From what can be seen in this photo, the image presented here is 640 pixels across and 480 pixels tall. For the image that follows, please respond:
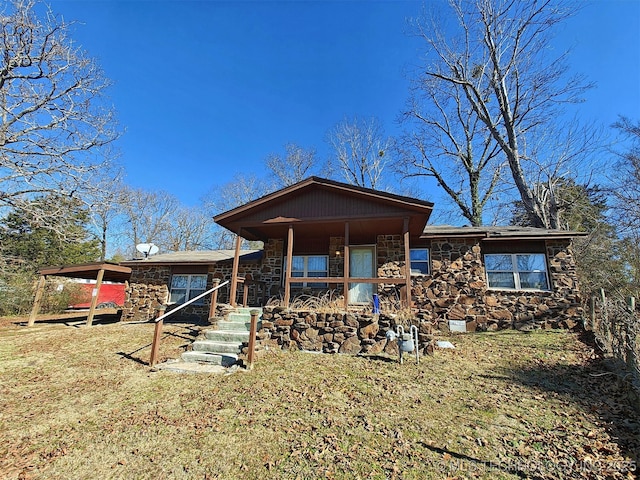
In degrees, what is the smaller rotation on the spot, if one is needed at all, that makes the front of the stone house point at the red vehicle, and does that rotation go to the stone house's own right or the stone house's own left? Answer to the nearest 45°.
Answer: approximately 135° to the stone house's own right

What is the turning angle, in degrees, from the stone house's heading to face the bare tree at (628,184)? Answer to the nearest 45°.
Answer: approximately 135° to its left

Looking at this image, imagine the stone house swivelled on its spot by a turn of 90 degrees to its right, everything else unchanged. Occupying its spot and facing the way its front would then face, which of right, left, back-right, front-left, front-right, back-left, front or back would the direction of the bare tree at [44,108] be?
front

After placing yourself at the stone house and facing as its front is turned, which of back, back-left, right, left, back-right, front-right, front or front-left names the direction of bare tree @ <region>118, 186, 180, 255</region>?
back-right

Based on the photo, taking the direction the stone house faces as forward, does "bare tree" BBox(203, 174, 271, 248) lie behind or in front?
behind

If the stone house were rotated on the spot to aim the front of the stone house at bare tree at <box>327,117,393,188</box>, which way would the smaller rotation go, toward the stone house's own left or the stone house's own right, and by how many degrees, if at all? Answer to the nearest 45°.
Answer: approximately 180°

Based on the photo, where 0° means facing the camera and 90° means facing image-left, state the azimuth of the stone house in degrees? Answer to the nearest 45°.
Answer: approximately 0°

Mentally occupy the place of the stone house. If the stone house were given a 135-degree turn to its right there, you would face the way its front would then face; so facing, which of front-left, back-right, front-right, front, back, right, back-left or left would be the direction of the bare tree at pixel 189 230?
front
